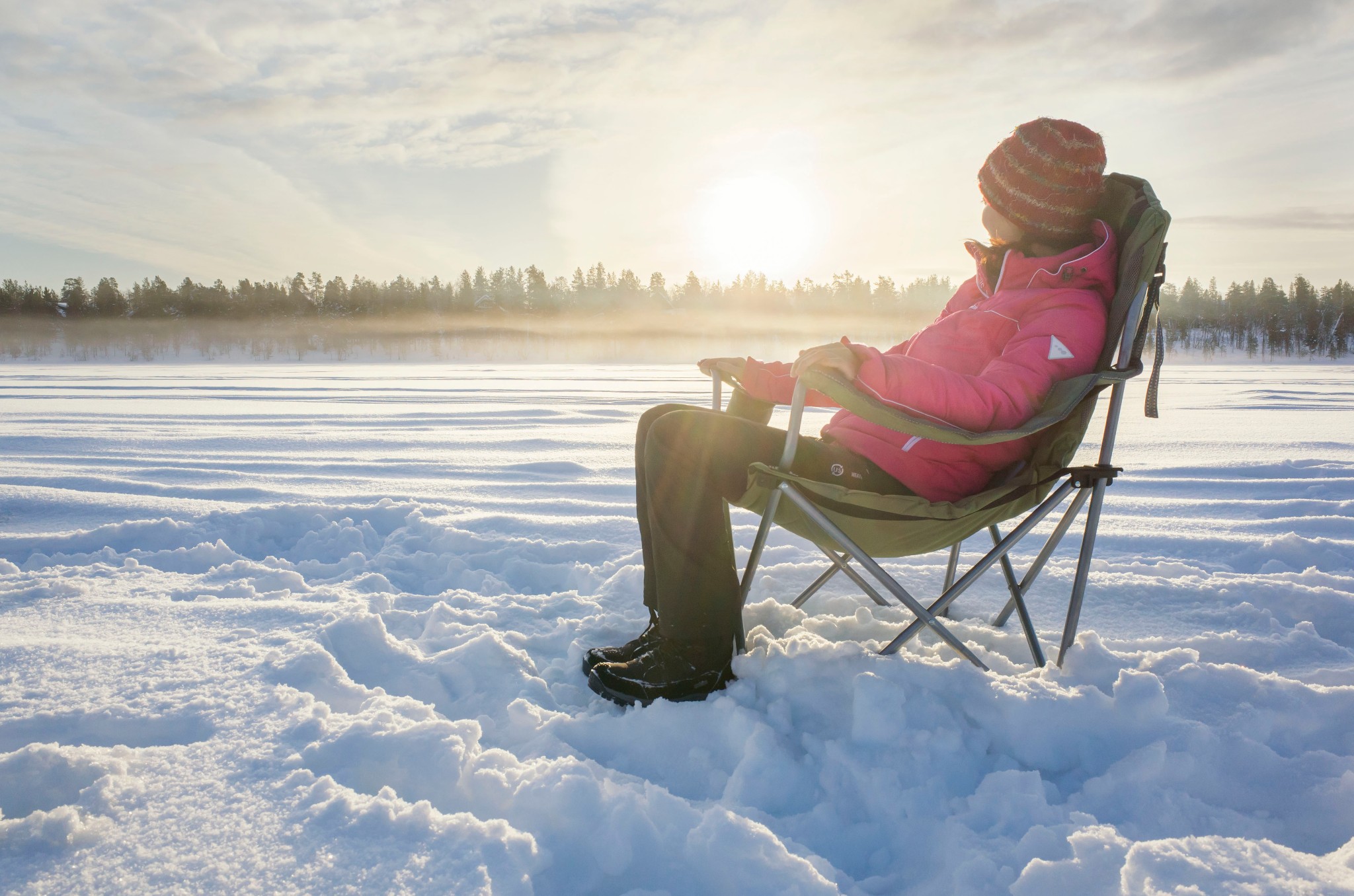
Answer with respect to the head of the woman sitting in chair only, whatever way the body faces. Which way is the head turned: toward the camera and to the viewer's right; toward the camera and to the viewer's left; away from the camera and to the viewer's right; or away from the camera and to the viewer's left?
away from the camera and to the viewer's left

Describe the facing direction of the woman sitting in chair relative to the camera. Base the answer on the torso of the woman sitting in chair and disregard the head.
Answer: to the viewer's left

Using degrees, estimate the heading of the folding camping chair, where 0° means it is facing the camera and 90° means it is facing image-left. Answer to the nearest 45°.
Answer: approximately 90°
